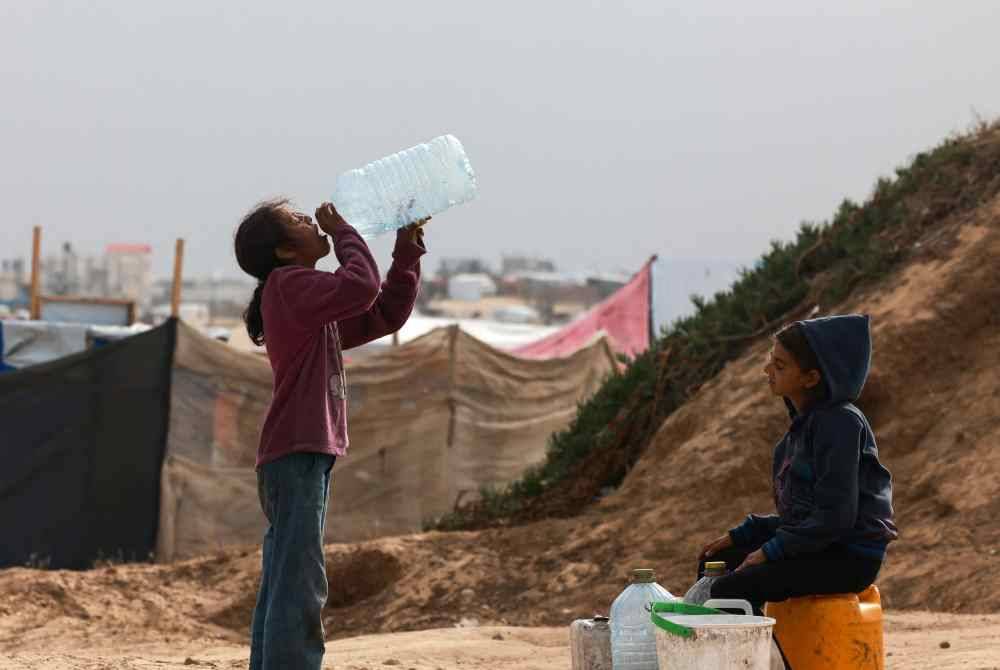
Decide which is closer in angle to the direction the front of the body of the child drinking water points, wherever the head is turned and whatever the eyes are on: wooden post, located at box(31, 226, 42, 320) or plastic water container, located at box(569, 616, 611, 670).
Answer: the plastic water container

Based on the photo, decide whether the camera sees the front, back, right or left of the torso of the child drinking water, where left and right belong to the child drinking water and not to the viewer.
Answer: right

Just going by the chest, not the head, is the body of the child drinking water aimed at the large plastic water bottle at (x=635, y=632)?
yes

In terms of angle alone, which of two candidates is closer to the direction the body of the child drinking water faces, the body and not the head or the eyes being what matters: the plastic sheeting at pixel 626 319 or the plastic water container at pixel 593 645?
the plastic water container

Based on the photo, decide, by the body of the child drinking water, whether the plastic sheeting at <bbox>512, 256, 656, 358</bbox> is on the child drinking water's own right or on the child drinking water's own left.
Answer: on the child drinking water's own left

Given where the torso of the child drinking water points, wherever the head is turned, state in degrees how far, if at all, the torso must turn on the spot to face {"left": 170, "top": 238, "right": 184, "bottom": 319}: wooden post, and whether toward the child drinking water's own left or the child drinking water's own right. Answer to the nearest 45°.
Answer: approximately 90° to the child drinking water's own left

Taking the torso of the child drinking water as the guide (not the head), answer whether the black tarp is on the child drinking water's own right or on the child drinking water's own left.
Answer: on the child drinking water's own left

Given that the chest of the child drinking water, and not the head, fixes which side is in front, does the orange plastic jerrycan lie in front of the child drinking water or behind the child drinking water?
in front

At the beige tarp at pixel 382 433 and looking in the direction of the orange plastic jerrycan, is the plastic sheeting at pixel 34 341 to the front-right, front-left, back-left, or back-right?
back-right

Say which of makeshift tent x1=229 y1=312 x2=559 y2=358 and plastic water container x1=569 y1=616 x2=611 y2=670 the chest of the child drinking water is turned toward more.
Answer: the plastic water container

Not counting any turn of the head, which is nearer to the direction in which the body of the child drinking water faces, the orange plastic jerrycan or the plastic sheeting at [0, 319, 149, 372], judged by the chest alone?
the orange plastic jerrycan

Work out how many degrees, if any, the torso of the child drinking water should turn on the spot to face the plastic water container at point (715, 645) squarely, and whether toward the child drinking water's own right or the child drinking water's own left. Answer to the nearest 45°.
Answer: approximately 45° to the child drinking water's own right

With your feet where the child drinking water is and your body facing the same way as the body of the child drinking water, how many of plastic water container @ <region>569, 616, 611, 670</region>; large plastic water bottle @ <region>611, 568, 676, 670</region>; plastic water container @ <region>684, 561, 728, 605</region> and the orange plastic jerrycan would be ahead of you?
4

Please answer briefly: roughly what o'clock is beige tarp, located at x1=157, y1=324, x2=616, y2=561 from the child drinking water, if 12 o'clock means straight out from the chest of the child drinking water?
The beige tarp is roughly at 9 o'clock from the child drinking water.
